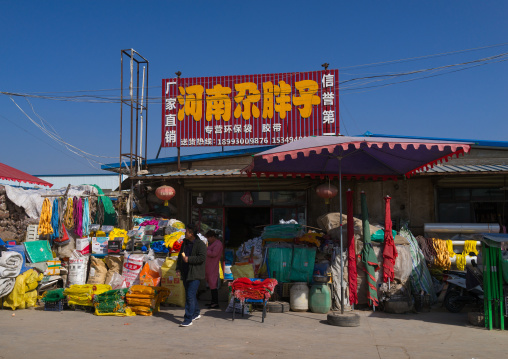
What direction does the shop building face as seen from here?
toward the camera

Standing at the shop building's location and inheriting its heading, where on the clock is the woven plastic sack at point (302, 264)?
The woven plastic sack is roughly at 12 o'clock from the shop building.

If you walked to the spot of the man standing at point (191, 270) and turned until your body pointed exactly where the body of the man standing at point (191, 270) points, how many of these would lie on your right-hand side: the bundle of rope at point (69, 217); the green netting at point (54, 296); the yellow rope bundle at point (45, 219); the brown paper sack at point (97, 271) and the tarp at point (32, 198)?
5

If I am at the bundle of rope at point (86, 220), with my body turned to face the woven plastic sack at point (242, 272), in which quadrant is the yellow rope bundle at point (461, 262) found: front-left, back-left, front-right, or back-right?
front-left

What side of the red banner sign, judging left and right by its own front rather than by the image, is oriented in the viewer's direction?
front

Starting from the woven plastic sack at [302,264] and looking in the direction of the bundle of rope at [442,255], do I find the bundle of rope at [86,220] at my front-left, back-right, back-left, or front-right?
back-left

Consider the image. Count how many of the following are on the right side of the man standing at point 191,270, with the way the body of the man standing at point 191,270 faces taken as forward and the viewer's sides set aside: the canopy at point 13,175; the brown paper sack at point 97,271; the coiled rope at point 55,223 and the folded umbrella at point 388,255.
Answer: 3

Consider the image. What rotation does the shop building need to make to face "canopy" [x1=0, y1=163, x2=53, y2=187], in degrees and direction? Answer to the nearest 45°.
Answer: approximately 90° to its right
